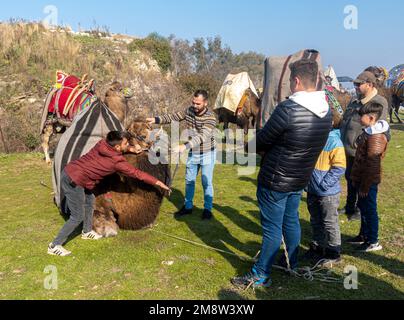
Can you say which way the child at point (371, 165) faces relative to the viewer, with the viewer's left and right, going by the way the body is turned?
facing to the left of the viewer

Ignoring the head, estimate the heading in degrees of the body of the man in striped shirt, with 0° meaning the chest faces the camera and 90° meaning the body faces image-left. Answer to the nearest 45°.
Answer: approximately 45°

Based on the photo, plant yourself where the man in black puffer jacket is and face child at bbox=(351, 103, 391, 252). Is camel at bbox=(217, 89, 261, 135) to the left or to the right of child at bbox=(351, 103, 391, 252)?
left

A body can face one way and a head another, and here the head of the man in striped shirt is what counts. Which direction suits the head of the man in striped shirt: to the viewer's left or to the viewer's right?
to the viewer's left

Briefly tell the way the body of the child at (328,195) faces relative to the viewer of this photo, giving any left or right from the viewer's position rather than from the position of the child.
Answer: facing to the left of the viewer

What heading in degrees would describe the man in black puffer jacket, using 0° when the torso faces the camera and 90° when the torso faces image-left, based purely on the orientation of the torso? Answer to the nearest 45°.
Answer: approximately 135°

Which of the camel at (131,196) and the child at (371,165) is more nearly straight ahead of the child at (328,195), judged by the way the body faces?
the camel

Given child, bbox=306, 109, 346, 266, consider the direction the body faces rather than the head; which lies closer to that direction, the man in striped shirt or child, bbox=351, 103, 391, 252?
the man in striped shirt

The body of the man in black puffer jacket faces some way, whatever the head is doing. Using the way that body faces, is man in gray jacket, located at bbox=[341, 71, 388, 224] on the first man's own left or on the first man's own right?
on the first man's own right
